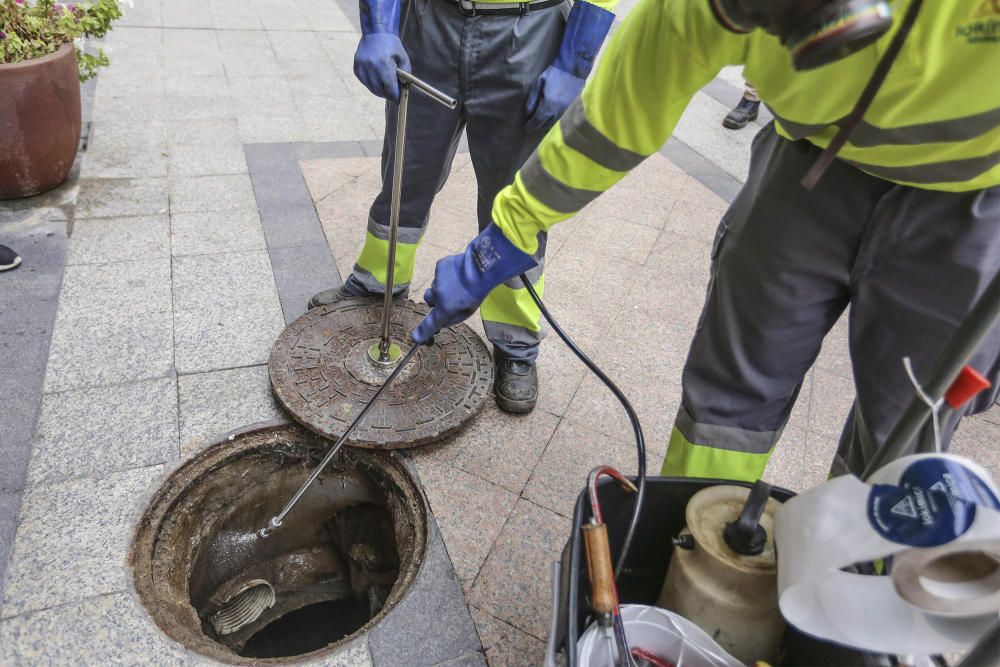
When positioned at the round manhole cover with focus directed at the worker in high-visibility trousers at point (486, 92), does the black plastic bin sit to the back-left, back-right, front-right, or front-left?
back-right

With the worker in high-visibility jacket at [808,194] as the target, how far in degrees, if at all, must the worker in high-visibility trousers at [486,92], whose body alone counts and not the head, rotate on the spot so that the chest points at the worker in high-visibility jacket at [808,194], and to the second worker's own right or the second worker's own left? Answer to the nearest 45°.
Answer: approximately 45° to the second worker's own left

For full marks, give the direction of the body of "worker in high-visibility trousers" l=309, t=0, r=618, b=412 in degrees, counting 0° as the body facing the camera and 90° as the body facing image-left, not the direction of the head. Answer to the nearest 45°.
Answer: approximately 0°

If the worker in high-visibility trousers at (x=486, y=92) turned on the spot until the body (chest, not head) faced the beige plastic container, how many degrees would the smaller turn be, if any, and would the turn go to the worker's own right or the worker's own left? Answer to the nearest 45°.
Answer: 0° — they already face it

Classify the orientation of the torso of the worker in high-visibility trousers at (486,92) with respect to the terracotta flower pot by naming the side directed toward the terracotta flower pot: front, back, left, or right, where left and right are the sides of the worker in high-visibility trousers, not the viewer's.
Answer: right

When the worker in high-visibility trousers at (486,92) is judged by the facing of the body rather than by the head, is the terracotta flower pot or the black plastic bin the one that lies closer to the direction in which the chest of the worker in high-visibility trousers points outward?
the black plastic bin
